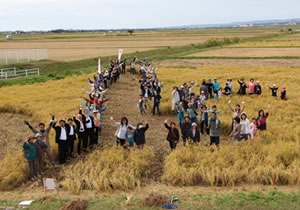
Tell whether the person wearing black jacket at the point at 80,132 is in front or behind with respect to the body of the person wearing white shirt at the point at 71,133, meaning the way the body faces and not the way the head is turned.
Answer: behind

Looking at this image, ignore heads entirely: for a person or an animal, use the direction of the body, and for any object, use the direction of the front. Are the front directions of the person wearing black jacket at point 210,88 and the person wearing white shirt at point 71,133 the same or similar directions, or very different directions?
same or similar directions

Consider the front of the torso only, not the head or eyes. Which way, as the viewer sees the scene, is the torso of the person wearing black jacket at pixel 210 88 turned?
toward the camera

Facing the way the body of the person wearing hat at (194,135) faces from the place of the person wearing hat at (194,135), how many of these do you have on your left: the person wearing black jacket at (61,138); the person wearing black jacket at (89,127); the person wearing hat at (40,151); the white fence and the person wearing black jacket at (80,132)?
0

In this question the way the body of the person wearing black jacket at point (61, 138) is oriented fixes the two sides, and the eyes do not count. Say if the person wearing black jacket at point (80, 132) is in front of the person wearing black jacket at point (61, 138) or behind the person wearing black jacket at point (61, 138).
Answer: behind

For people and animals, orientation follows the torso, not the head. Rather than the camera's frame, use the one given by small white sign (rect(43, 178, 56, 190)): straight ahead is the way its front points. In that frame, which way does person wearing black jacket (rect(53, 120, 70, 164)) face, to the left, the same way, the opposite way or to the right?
the same way

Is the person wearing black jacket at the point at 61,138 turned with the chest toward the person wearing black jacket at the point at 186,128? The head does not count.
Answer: no

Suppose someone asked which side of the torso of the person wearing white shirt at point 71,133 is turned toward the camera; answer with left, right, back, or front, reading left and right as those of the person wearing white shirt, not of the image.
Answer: front

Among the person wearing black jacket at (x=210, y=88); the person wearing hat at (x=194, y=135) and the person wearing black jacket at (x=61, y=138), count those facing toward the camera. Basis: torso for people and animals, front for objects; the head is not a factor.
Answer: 3

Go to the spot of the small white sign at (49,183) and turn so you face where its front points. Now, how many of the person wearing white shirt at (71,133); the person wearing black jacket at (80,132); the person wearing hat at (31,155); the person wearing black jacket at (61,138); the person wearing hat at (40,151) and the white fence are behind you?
6

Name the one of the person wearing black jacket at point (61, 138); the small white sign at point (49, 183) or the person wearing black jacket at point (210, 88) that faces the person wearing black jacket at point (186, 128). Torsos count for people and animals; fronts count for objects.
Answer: the person wearing black jacket at point (210, 88)

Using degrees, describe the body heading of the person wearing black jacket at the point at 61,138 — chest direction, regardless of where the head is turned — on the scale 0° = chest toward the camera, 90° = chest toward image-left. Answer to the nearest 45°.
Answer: approximately 0°

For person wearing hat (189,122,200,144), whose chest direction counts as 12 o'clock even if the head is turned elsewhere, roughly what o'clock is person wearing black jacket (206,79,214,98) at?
The person wearing black jacket is roughly at 6 o'clock from the person wearing hat.

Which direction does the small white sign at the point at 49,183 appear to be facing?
toward the camera

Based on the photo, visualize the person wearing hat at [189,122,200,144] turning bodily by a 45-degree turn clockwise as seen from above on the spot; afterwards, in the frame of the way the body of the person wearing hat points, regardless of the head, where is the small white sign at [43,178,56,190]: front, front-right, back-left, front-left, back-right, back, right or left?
front

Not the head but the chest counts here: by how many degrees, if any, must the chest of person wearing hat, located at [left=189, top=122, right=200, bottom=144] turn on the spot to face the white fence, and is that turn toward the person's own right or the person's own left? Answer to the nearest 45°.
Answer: approximately 135° to the person's own right

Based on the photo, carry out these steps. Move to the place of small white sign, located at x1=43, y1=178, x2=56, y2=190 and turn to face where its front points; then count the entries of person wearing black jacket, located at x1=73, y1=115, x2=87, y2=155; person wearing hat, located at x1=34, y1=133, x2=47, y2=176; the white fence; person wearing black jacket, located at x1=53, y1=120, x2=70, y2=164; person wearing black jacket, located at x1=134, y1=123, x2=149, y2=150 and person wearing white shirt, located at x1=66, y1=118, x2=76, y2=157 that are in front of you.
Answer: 0

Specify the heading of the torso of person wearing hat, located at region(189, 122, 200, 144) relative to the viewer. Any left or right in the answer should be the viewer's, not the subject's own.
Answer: facing the viewer
